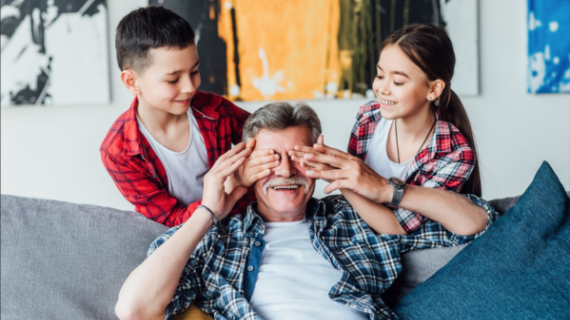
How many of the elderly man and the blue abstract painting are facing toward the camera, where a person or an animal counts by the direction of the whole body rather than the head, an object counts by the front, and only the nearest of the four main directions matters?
2

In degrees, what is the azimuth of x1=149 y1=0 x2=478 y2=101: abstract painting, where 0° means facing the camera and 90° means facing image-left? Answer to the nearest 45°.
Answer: approximately 0°

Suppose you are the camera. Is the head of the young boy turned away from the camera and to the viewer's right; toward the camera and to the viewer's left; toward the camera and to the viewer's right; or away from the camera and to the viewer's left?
toward the camera and to the viewer's right

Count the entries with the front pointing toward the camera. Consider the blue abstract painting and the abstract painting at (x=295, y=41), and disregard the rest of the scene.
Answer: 2

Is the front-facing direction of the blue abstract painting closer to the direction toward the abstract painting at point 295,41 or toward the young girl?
the young girl

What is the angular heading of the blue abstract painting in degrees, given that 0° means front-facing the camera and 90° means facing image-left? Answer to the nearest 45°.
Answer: approximately 0°

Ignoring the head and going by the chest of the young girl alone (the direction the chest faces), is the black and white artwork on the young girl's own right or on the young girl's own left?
on the young girl's own right
